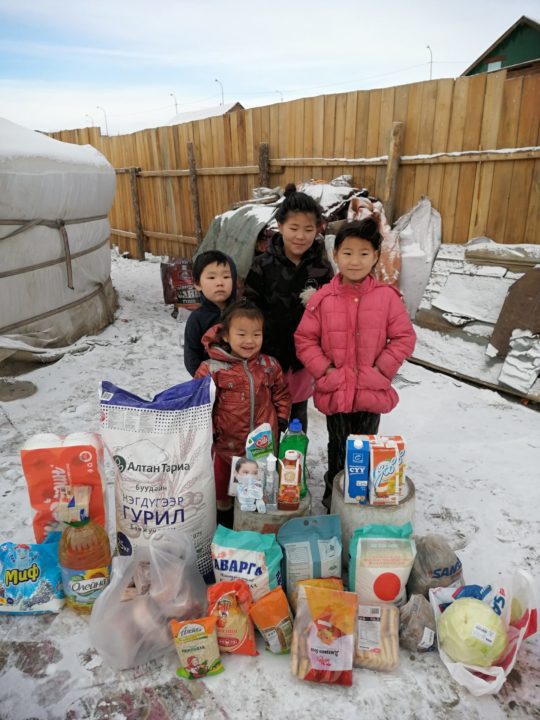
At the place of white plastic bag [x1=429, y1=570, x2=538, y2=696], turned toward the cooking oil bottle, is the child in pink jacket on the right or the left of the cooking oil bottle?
right

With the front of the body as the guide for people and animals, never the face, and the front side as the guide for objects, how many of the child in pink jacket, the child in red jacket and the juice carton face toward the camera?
3

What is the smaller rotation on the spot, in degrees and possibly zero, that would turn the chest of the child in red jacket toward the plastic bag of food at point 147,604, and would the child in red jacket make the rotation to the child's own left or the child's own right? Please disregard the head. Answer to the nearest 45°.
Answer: approximately 45° to the child's own right

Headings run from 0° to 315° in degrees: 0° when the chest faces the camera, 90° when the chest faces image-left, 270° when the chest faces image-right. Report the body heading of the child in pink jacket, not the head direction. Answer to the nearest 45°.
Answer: approximately 0°

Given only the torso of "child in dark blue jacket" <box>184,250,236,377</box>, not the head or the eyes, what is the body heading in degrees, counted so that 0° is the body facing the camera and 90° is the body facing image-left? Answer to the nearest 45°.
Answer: approximately 315°

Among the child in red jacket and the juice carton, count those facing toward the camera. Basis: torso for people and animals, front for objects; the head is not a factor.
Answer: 2

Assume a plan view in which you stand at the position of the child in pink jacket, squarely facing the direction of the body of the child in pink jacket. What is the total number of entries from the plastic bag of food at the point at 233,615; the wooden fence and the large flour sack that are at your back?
1

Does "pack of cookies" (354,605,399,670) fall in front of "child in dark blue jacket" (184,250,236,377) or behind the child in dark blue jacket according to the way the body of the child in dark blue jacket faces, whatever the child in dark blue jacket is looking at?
in front

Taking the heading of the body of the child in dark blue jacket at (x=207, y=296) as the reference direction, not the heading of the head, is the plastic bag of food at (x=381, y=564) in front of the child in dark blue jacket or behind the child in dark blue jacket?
in front

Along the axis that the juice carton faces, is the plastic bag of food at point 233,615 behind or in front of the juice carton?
in front
